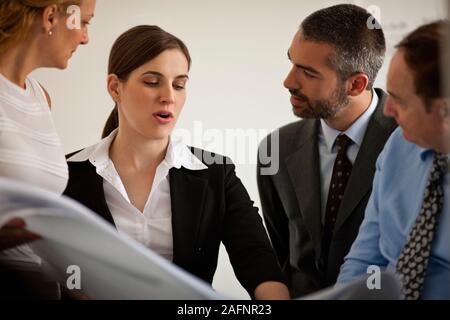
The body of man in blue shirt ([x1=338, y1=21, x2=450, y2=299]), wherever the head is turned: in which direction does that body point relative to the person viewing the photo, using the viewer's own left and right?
facing the viewer and to the left of the viewer

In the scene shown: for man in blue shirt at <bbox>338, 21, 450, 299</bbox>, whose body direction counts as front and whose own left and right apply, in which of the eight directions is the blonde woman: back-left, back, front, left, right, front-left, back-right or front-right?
front-right

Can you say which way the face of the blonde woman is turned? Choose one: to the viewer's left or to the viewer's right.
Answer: to the viewer's right
